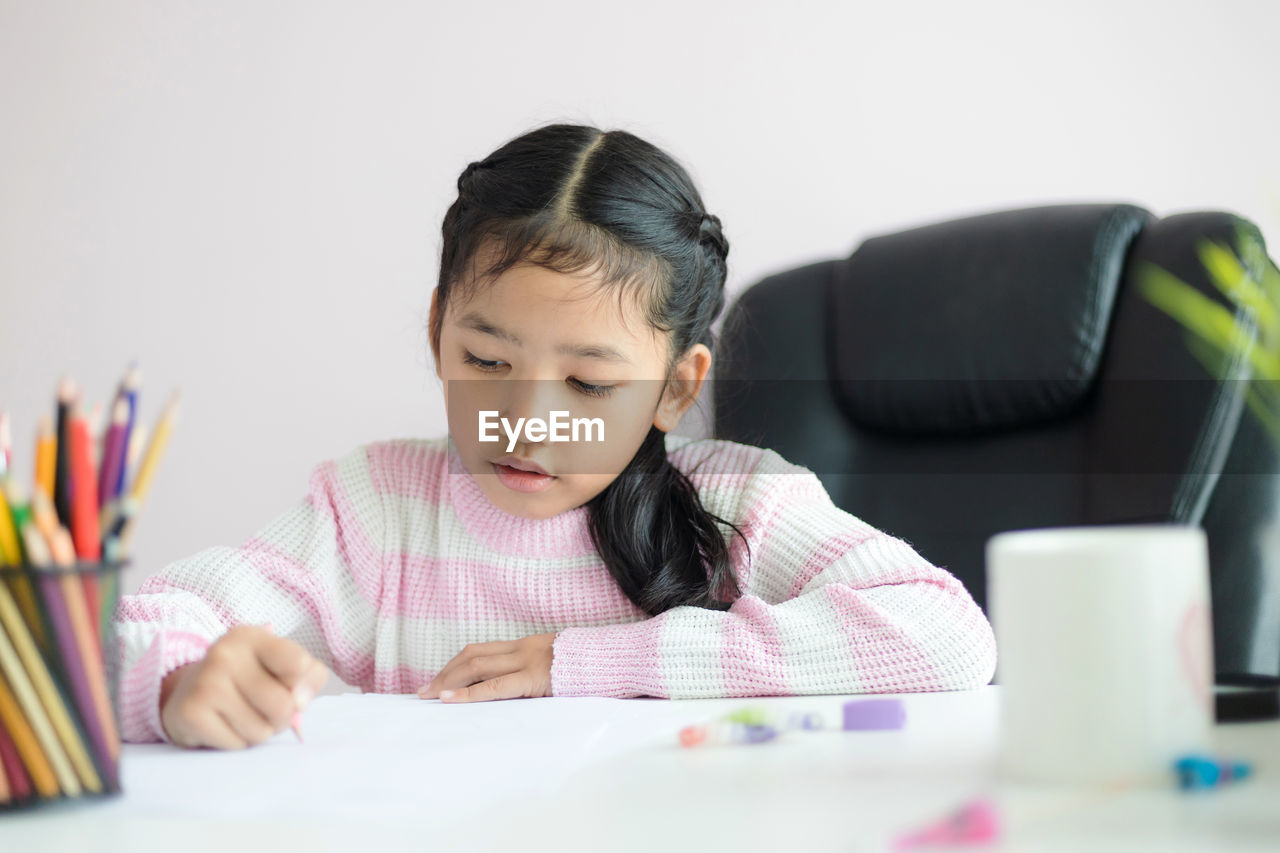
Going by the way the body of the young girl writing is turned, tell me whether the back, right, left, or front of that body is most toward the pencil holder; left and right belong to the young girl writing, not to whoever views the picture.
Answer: front

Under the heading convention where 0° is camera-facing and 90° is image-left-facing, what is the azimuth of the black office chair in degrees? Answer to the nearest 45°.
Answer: approximately 45°

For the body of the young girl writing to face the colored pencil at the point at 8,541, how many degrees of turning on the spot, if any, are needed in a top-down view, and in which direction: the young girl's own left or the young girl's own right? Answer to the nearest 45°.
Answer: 0° — they already face it

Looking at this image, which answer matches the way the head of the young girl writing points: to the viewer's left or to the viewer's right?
to the viewer's left

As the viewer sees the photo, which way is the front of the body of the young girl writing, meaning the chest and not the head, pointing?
toward the camera

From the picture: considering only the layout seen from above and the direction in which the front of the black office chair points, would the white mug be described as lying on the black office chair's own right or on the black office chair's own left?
on the black office chair's own left

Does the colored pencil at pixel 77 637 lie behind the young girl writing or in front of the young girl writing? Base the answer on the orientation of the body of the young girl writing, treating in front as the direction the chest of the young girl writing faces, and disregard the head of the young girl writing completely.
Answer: in front

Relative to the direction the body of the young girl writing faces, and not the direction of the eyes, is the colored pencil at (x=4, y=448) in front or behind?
in front

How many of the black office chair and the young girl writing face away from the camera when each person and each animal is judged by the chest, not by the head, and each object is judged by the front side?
0

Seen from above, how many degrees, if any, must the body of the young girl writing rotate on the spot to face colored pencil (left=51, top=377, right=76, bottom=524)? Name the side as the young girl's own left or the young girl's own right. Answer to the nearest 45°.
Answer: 0° — they already face it

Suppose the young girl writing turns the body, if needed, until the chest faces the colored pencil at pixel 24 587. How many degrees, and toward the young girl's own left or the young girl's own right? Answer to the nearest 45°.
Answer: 0° — they already face it

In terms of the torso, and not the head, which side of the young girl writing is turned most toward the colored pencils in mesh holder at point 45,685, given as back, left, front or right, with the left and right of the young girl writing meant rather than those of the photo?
front
